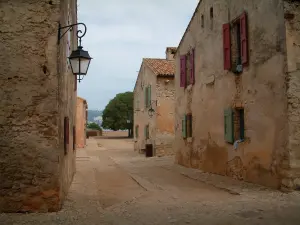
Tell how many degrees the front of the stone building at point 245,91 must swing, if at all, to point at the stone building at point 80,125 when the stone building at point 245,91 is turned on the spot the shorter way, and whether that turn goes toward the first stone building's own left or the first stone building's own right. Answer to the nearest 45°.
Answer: approximately 90° to the first stone building's own right

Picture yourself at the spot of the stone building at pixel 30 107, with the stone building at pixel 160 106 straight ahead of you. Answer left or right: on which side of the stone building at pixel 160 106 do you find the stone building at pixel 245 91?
right

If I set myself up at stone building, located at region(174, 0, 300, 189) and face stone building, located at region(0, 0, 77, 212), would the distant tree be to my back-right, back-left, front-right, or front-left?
back-right

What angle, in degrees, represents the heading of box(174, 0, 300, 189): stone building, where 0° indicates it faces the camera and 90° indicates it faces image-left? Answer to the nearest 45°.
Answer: approximately 45°

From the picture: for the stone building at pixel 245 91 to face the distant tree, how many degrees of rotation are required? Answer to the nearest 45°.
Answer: approximately 90° to its right

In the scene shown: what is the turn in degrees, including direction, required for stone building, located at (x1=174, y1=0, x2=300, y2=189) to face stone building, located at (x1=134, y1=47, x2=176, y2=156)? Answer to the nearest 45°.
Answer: approximately 90° to its right

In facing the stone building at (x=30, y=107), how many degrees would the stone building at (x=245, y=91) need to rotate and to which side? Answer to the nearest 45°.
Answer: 0° — it already faces it

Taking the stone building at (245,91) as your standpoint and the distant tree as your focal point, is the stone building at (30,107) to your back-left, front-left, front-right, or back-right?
back-left

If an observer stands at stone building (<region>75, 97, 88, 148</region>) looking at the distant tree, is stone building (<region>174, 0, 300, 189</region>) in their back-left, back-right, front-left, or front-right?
back-right
